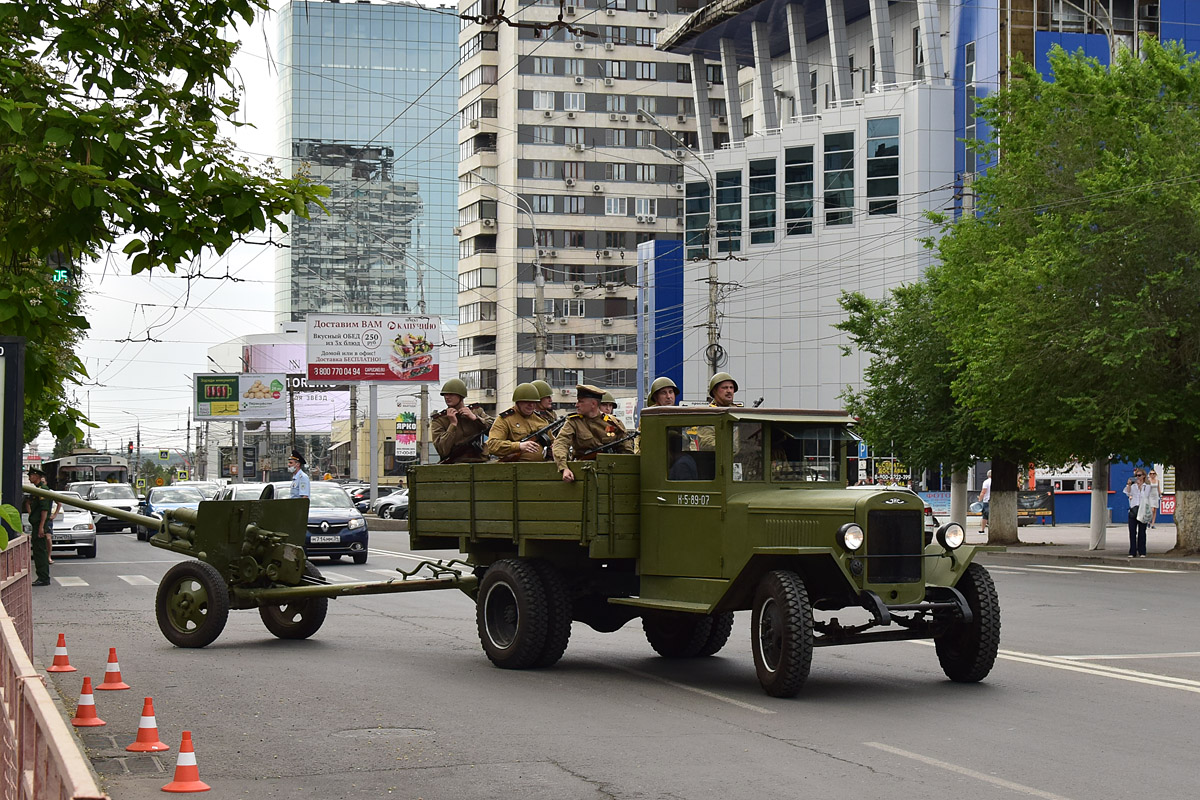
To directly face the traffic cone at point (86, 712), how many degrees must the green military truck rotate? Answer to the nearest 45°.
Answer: approximately 90° to its right

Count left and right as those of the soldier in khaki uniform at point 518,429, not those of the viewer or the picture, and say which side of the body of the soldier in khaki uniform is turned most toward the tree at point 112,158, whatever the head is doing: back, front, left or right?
right

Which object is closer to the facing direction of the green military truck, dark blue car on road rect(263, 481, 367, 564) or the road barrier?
the road barrier

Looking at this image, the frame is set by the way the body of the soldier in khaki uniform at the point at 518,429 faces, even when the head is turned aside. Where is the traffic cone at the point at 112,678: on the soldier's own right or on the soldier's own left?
on the soldier's own right

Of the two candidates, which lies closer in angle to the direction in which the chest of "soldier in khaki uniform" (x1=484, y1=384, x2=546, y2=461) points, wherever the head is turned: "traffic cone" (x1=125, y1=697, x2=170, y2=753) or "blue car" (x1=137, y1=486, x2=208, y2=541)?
the traffic cone

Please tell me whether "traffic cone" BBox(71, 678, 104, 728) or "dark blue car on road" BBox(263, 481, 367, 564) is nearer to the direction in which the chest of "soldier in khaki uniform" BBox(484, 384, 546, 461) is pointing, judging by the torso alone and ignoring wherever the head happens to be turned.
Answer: the traffic cone

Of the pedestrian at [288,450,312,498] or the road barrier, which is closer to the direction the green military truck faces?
the road barrier

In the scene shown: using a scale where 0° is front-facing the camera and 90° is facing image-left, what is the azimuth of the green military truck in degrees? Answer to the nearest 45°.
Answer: approximately 315°

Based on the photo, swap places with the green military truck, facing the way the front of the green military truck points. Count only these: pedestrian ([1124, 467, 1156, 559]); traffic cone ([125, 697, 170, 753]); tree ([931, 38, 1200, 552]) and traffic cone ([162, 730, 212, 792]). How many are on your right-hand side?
2
